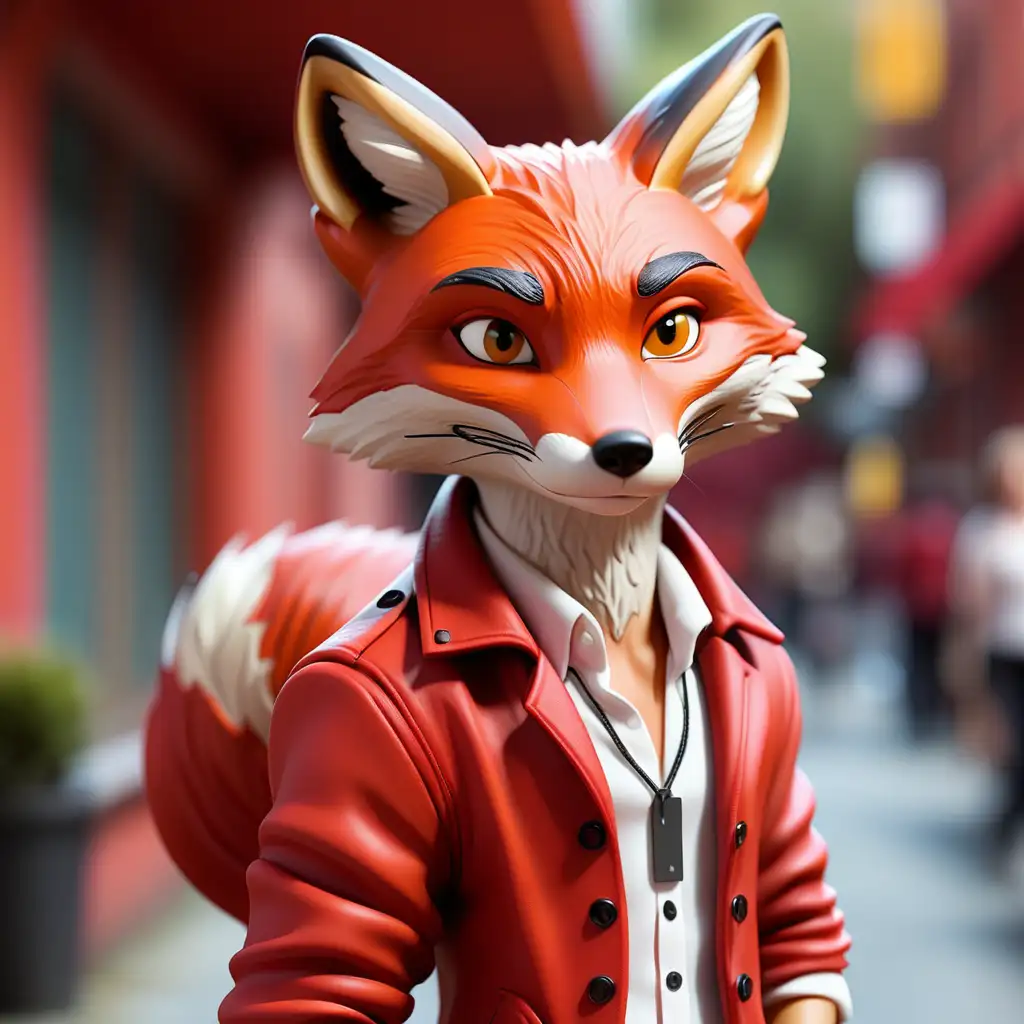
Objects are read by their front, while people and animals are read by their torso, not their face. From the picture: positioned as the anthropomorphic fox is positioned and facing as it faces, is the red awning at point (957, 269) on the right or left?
on its left

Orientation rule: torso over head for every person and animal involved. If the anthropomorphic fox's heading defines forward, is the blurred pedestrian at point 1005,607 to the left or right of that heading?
on its left

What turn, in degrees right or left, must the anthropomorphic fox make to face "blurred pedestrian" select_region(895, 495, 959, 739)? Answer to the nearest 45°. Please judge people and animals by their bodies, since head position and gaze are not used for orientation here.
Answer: approximately 135° to its left

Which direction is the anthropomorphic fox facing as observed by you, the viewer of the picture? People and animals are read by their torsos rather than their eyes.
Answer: facing the viewer and to the right of the viewer

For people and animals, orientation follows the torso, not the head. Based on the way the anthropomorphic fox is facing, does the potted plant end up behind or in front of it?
behind
